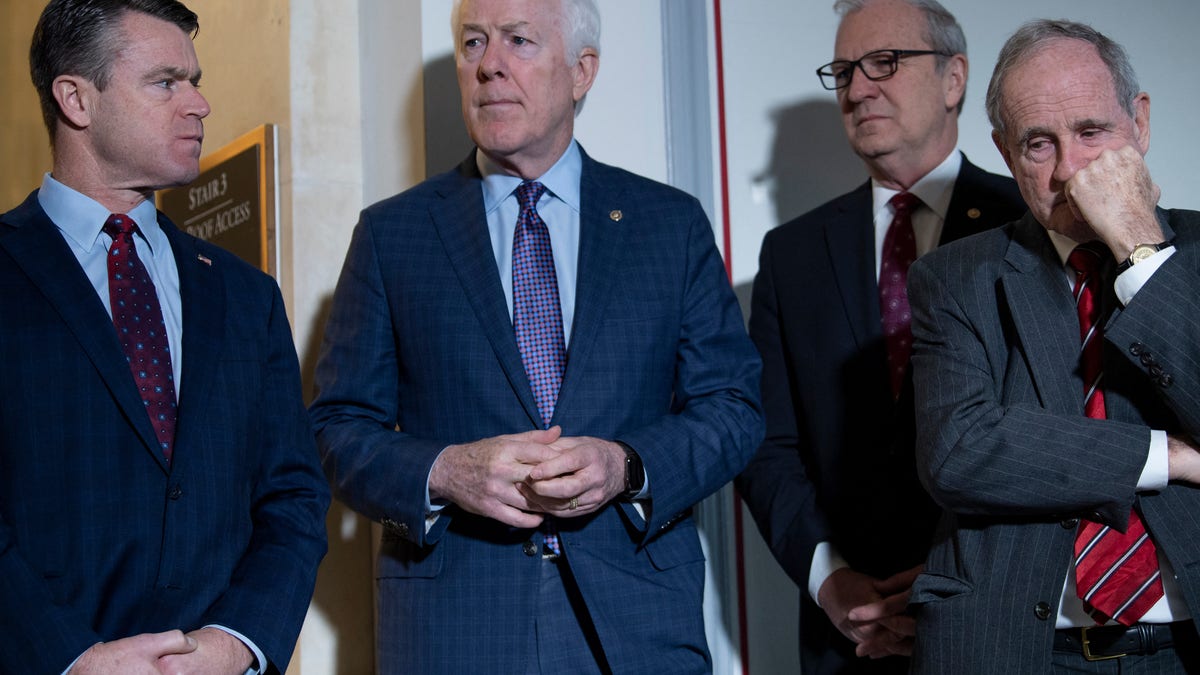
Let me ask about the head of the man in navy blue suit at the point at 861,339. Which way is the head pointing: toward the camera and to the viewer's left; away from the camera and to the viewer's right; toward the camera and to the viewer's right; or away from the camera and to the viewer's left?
toward the camera and to the viewer's left

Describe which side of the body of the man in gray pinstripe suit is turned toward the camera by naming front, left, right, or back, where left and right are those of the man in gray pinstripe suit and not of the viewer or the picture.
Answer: front

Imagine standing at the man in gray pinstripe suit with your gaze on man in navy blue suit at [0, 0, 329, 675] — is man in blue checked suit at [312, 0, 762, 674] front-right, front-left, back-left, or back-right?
front-right

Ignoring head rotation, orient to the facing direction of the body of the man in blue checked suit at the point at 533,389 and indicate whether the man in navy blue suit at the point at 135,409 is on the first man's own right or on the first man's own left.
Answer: on the first man's own right

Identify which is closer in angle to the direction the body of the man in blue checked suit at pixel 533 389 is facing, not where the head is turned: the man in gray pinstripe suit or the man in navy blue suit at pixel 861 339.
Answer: the man in gray pinstripe suit

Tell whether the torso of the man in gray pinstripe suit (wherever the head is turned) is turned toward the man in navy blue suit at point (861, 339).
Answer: no

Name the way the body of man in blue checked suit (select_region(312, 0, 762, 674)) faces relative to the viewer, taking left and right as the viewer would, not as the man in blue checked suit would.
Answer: facing the viewer

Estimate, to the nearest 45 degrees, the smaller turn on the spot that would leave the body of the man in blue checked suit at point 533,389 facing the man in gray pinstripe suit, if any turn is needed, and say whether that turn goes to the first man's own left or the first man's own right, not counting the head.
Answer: approximately 45° to the first man's own left

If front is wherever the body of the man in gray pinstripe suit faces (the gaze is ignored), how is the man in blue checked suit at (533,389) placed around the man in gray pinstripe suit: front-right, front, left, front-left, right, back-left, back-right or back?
right

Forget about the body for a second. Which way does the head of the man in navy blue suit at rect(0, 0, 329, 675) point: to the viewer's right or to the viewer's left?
to the viewer's right

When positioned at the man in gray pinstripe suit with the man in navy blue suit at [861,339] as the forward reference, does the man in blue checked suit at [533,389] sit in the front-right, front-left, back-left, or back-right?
front-left

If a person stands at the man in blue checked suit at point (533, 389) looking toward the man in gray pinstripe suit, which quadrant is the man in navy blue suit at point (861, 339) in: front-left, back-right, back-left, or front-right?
front-left

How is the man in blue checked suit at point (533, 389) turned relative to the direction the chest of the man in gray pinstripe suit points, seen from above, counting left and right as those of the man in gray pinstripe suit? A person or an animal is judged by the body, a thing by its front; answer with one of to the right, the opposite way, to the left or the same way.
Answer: the same way
